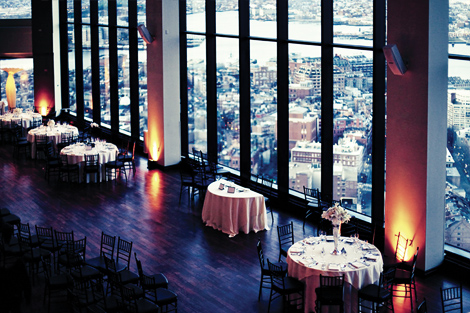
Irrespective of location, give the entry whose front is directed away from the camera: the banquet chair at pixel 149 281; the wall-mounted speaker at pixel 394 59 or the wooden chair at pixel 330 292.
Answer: the wooden chair

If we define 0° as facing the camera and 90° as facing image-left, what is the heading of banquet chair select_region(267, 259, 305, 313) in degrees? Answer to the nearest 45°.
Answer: approximately 225°

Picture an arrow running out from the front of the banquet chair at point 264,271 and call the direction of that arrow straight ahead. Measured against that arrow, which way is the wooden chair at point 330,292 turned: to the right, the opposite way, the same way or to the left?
to the left

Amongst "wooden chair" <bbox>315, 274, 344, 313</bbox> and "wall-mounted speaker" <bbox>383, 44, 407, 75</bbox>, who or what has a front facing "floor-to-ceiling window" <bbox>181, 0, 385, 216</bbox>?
the wooden chair

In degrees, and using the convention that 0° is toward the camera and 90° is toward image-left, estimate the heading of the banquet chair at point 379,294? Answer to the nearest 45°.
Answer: approximately 135°

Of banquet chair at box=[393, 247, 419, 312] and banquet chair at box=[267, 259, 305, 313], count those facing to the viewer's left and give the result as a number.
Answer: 1

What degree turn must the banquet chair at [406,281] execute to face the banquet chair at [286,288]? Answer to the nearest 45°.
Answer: approximately 45° to its left

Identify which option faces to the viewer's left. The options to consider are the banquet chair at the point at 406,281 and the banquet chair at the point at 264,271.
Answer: the banquet chair at the point at 406,281

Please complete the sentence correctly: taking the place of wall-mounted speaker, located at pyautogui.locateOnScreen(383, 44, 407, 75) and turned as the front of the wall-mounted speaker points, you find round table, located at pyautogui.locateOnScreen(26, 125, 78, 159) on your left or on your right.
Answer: on your right

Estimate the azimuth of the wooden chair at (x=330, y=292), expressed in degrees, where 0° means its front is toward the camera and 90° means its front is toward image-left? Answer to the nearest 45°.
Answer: approximately 180°

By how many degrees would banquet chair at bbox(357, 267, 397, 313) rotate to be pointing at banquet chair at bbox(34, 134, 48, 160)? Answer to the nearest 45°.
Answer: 0° — it already faces it
